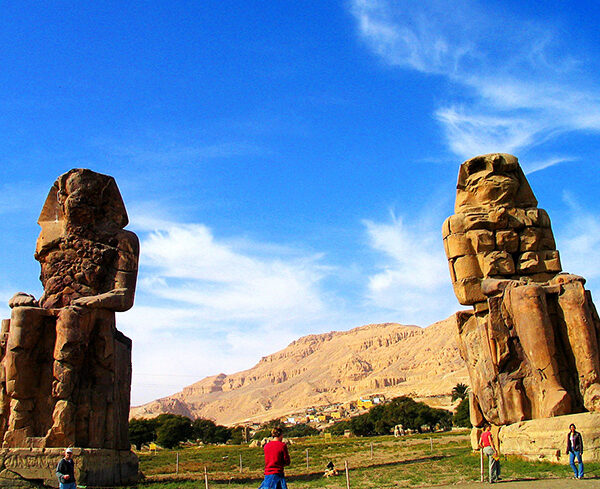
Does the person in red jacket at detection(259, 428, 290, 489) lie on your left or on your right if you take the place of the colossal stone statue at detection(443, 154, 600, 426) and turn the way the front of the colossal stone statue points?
on your right

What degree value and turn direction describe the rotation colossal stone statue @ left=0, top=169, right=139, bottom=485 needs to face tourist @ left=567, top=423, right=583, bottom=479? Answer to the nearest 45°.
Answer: approximately 90° to its left

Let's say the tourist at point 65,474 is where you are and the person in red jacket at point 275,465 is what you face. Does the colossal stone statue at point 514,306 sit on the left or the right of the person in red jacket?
left

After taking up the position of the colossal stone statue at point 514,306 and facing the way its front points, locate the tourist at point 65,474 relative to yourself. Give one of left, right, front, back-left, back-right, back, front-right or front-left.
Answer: right

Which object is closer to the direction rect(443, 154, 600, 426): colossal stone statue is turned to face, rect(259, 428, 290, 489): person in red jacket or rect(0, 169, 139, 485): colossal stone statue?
the person in red jacket

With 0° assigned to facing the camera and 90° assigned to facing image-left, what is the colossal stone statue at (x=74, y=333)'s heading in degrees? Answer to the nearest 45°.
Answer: approximately 45°

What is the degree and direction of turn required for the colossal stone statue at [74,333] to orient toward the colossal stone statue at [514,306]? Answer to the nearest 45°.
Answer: approximately 135° to its left
